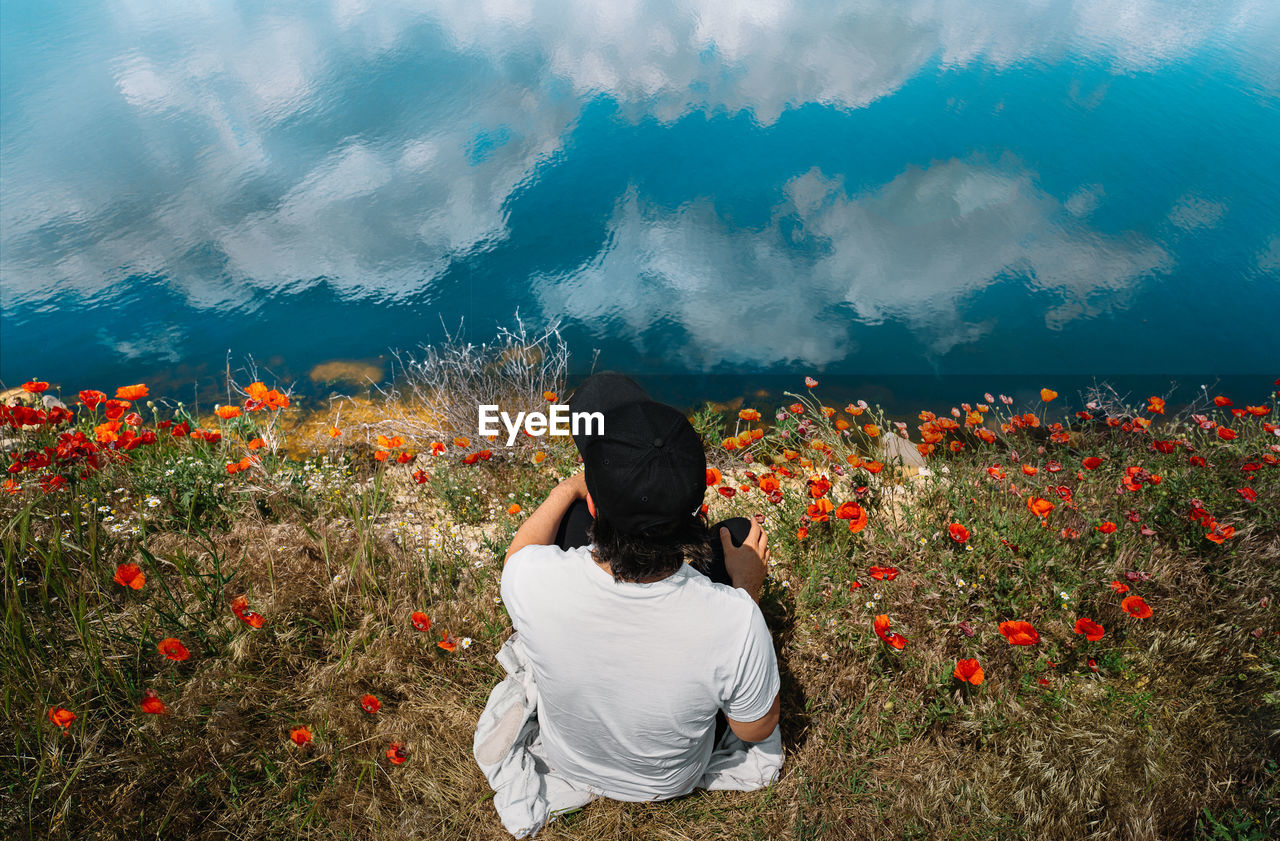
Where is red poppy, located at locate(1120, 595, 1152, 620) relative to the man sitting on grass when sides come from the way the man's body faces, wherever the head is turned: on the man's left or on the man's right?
on the man's right

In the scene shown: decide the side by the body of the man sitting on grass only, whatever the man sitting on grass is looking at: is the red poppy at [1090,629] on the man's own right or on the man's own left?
on the man's own right

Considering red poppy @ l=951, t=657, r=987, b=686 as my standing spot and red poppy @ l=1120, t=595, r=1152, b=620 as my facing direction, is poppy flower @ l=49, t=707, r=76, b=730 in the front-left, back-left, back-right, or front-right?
back-left

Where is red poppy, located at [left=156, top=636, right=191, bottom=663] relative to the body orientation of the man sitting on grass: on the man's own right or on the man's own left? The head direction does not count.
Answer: on the man's own left

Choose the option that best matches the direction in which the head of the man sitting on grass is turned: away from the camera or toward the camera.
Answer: away from the camera

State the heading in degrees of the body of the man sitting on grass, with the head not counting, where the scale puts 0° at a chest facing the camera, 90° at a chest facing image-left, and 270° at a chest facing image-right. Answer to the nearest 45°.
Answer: approximately 180°

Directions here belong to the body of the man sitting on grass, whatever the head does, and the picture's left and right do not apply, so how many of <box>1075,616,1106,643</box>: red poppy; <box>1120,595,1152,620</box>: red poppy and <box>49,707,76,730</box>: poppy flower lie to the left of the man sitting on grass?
1

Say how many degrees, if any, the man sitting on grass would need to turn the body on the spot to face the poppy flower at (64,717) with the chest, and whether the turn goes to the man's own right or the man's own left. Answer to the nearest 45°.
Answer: approximately 90° to the man's own left
